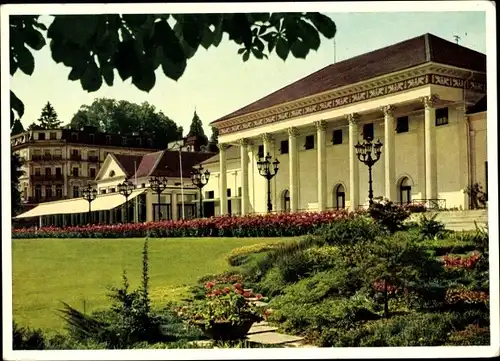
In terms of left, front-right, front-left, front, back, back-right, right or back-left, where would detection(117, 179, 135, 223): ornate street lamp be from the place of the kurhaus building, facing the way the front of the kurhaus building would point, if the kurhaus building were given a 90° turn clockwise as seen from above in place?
front-left

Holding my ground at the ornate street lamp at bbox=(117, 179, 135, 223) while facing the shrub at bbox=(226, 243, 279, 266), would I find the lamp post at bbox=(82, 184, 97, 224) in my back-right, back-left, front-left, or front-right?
back-right

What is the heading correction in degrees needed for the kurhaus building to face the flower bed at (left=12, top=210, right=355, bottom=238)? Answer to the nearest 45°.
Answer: approximately 45° to its right

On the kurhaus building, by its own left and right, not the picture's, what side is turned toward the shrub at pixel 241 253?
front

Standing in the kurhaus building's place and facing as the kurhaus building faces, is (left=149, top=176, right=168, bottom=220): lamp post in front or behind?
in front

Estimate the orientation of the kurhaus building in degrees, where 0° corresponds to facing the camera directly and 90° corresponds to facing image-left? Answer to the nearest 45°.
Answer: approximately 45°

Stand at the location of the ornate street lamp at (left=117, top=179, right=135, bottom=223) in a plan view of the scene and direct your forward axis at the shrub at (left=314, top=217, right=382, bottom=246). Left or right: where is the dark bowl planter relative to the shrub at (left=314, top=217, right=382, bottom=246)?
right

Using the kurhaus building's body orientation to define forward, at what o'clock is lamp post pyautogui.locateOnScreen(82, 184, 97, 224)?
The lamp post is roughly at 1 o'clock from the kurhaus building.
